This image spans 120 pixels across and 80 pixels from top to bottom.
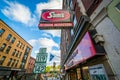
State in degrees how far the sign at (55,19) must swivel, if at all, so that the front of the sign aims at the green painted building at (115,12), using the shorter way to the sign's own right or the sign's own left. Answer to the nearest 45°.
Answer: approximately 45° to the sign's own left

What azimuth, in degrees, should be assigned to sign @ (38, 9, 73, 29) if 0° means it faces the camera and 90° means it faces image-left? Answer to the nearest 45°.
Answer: approximately 0°

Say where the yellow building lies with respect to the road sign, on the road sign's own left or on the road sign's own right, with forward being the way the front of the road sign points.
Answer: on the road sign's own right

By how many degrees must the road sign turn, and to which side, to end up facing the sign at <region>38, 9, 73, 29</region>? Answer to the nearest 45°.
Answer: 0° — it already faces it

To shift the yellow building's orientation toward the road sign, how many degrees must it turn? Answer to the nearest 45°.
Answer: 0° — it already faces it
